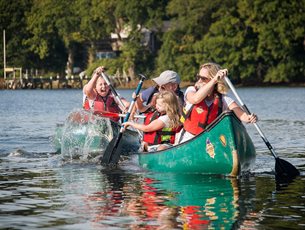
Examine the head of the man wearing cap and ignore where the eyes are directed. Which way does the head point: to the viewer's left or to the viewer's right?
to the viewer's left

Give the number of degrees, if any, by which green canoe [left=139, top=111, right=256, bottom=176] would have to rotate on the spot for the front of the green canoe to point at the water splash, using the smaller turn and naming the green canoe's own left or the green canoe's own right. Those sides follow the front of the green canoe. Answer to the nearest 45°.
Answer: approximately 180°

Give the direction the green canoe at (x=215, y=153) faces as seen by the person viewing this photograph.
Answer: facing the viewer and to the right of the viewer
